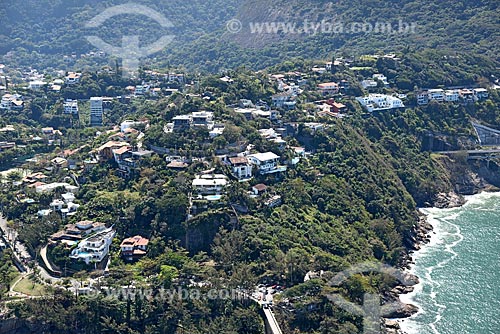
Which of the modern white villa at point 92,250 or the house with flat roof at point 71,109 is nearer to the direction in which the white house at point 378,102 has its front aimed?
the modern white villa

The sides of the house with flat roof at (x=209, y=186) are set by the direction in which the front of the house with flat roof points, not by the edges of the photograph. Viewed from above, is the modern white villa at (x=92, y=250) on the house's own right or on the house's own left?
on the house's own right

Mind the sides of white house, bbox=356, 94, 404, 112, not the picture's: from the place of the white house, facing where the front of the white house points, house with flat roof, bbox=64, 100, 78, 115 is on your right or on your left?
on your right

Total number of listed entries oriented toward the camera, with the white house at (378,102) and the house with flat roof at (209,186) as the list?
2

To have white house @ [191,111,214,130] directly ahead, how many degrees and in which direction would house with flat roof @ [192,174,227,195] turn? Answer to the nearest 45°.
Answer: approximately 180°

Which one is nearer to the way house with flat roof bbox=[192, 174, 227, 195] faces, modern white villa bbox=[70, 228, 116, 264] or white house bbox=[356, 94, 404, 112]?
the modern white villa

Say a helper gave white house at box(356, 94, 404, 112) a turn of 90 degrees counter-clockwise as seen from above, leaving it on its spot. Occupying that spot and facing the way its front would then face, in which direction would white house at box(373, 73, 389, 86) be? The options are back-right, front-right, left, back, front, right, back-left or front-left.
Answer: left

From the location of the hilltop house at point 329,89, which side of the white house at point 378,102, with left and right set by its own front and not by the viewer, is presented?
right

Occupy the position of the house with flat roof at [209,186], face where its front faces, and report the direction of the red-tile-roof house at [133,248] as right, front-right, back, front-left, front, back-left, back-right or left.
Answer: front-right

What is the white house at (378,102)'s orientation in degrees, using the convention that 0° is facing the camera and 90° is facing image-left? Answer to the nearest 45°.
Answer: approximately 0°

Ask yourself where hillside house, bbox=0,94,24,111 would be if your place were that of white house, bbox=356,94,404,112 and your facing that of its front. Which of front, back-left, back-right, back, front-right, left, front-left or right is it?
right

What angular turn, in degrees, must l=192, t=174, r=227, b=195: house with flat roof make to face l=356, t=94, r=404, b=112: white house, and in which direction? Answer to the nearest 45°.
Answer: approximately 135° to its left

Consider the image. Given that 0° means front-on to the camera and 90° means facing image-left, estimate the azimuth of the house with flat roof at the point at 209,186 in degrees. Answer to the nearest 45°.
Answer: approximately 0°
